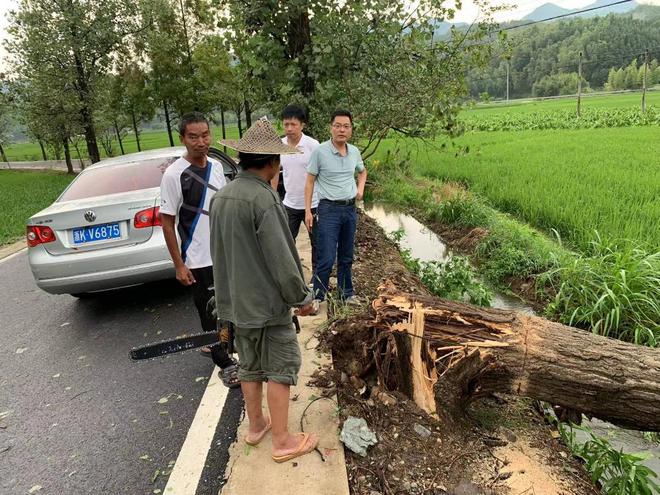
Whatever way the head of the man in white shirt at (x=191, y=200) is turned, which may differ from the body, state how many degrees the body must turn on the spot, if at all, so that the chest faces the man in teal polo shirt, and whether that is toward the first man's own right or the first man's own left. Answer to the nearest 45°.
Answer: approximately 90° to the first man's own left

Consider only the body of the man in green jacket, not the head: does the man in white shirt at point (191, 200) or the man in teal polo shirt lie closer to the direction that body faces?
the man in teal polo shirt

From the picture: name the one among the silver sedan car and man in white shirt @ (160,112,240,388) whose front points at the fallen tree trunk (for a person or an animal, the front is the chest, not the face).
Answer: the man in white shirt

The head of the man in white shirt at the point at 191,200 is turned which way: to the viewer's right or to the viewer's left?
to the viewer's right

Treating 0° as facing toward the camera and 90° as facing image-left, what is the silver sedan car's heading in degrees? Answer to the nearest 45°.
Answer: approximately 225°

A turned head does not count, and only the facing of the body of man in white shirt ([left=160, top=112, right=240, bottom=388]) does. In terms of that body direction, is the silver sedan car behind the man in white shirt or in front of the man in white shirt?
behind

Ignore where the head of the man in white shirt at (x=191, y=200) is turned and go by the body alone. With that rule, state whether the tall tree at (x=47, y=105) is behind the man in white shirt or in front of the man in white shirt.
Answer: behind

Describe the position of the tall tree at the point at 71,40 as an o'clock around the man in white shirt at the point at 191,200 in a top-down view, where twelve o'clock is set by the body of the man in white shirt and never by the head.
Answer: The tall tree is roughly at 7 o'clock from the man in white shirt.

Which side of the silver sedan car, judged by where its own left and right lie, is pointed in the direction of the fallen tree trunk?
right
